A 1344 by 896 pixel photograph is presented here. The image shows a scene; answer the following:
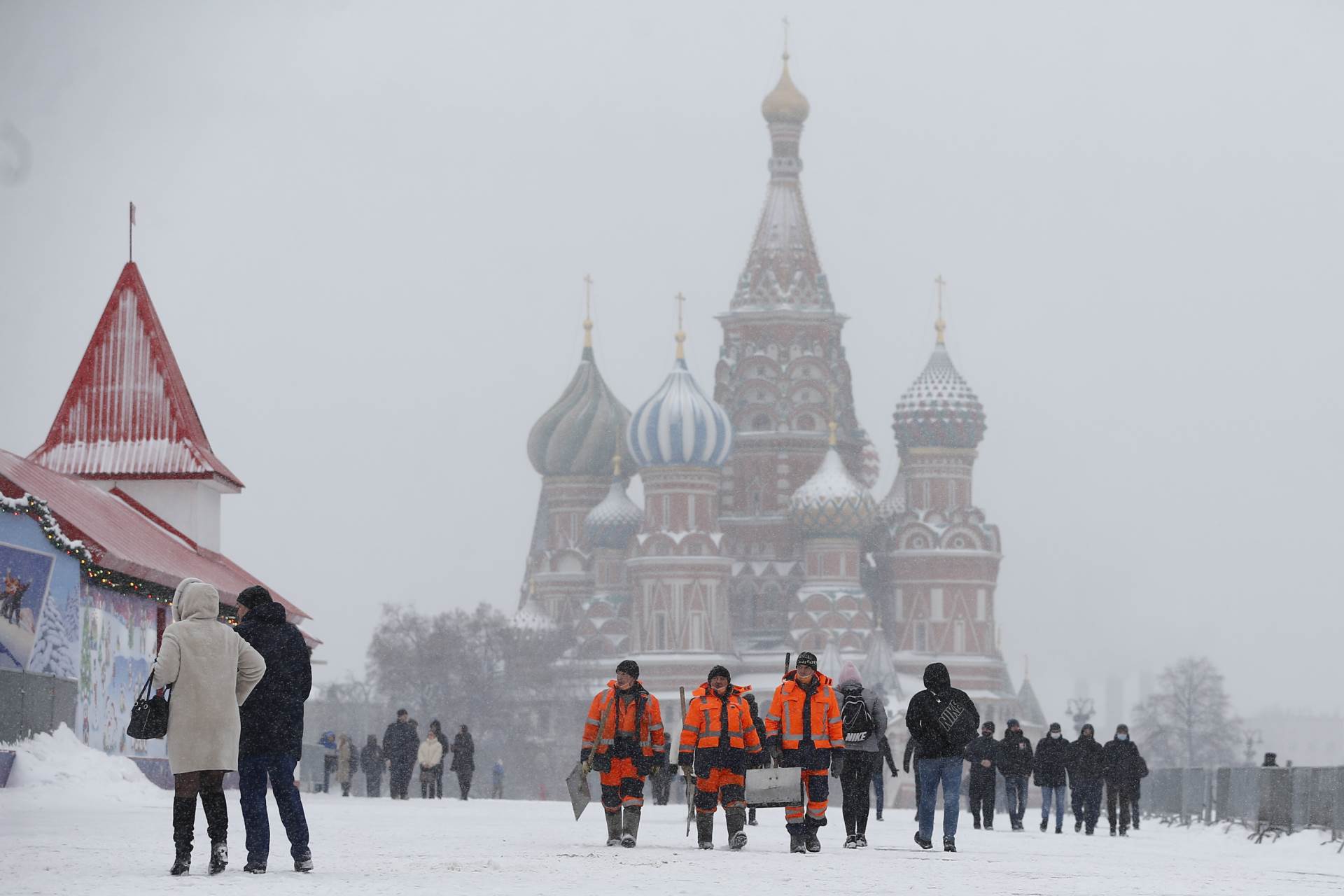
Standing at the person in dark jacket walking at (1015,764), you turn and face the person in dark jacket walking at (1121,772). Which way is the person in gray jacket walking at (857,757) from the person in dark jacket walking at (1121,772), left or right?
right

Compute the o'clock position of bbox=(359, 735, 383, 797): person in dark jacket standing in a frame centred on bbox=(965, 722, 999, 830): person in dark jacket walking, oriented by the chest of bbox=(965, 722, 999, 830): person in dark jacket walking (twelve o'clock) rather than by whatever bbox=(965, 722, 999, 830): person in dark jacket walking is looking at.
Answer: bbox=(359, 735, 383, 797): person in dark jacket standing is roughly at 5 o'clock from bbox=(965, 722, 999, 830): person in dark jacket walking.

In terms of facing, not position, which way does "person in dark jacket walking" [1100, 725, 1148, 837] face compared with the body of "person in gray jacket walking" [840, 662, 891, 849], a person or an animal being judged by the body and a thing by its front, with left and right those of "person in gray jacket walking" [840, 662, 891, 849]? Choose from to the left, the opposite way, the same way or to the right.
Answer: the opposite way

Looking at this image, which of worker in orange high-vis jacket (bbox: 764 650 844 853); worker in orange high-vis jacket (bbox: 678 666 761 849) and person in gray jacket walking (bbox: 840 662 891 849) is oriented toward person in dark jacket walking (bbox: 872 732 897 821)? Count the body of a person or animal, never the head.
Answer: person in gray jacket walking (bbox: 840 662 891 849)

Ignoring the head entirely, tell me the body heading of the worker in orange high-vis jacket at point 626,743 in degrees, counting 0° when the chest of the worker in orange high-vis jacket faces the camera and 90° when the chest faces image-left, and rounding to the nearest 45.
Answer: approximately 0°

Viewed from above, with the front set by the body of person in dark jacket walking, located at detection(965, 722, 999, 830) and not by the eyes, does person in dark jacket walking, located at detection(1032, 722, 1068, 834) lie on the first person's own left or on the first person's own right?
on the first person's own left
